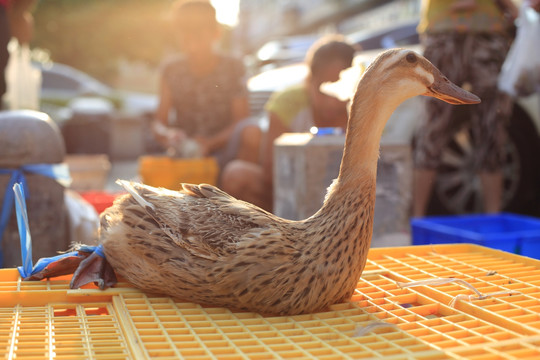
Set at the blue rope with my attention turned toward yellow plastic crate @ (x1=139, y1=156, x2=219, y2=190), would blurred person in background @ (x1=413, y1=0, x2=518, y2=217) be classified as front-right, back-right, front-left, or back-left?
front-right

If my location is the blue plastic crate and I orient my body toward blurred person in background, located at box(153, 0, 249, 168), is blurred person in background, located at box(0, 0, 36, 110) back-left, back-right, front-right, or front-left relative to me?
front-left

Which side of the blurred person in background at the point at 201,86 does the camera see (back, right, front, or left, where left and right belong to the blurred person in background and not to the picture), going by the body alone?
front

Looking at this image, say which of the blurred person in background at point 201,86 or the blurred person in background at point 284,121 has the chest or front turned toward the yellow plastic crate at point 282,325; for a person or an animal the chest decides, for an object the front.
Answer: the blurred person in background at point 201,86

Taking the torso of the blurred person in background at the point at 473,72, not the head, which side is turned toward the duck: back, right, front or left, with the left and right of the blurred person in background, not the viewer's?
front

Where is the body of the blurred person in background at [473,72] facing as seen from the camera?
toward the camera

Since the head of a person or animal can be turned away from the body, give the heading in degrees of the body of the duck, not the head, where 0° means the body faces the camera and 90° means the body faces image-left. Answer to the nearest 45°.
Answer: approximately 270°

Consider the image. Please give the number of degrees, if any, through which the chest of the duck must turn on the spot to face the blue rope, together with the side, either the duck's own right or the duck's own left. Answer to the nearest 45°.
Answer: approximately 135° to the duck's own left

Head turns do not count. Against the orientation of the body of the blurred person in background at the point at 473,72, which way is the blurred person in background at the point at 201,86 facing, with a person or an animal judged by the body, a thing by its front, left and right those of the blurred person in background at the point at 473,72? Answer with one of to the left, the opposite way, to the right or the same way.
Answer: the same way

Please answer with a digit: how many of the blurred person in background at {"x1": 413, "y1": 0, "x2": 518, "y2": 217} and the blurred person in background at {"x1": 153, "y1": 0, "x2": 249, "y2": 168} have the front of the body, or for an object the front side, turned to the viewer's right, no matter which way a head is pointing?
0
